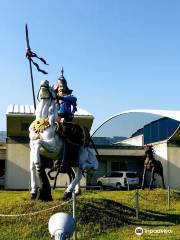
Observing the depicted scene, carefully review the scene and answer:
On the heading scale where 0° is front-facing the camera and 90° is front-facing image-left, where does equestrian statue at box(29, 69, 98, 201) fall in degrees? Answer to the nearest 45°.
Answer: approximately 45°

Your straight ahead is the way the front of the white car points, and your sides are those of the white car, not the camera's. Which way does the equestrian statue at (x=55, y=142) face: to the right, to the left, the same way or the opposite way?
to the left

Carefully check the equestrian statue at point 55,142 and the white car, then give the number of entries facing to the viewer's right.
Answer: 0

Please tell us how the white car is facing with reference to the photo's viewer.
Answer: facing away from the viewer and to the left of the viewer

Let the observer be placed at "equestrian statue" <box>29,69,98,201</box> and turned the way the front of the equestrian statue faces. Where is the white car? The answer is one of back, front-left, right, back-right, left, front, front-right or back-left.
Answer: back-right

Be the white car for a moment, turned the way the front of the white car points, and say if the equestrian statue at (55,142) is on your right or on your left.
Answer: on your left
